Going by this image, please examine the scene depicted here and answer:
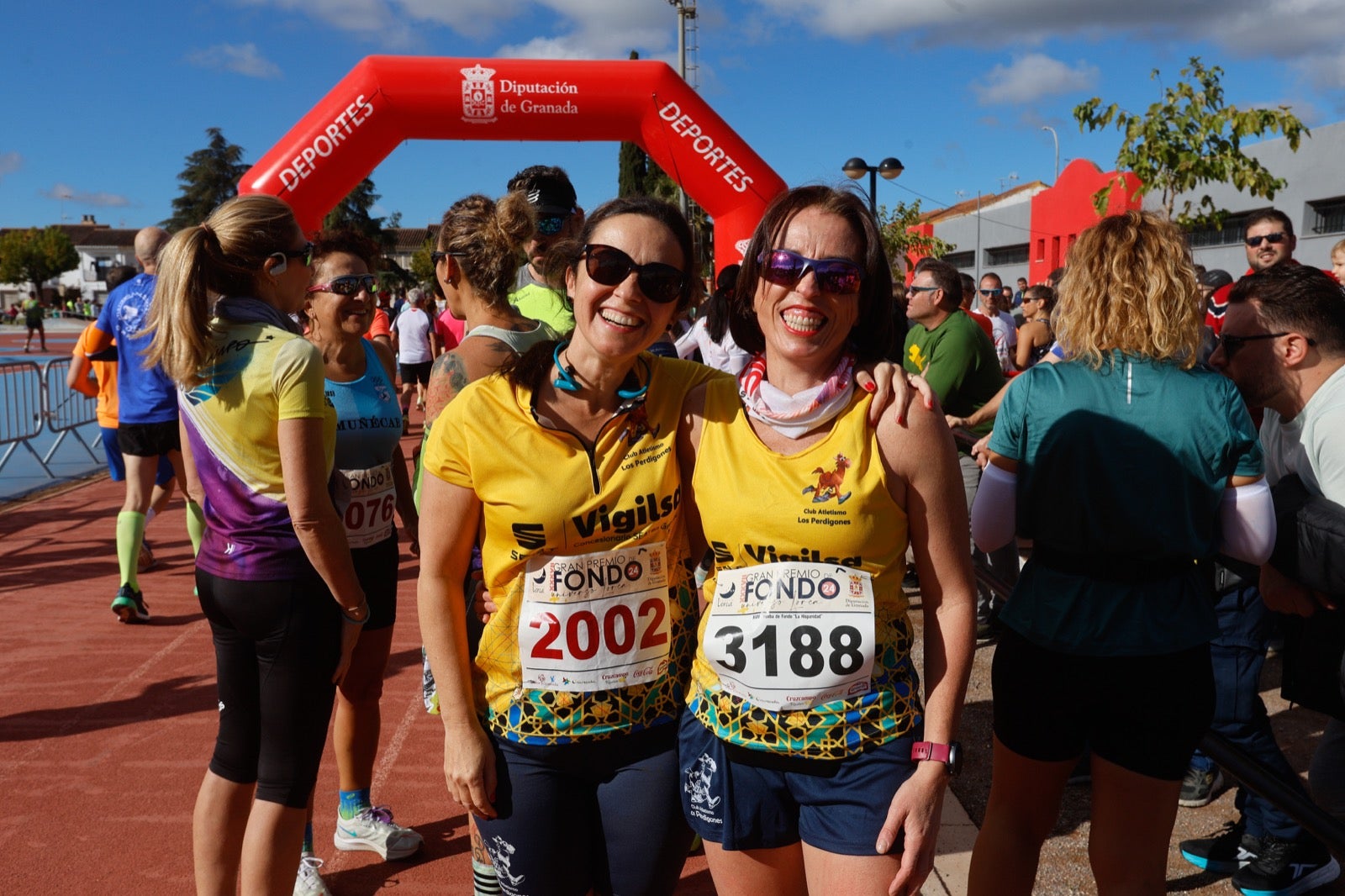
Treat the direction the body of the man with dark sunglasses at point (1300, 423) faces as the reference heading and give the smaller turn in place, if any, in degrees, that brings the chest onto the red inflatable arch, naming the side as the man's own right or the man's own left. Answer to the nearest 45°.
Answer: approximately 45° to the man's own right

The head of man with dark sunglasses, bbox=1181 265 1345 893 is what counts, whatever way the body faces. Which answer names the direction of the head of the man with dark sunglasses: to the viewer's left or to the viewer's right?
to the viewer's left

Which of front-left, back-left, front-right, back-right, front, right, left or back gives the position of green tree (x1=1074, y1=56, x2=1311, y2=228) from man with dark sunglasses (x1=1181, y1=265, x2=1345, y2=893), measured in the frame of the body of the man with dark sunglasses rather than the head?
right

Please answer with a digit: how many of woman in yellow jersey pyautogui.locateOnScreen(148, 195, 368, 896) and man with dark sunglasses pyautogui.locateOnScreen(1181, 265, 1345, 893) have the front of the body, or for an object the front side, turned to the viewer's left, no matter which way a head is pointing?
1

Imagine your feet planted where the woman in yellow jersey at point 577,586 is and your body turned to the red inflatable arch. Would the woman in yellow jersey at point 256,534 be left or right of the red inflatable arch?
left

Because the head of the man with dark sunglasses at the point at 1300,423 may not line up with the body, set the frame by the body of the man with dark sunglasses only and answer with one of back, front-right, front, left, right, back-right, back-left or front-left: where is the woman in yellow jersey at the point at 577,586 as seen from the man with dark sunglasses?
front-left

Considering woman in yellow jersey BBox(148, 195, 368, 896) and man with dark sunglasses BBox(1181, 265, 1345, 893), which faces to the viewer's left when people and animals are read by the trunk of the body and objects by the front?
the man with dark sunglasses

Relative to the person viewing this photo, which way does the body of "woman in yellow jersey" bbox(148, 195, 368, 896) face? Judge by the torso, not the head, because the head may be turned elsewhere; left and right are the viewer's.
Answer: facing away from the viewer and to the right of the viewer

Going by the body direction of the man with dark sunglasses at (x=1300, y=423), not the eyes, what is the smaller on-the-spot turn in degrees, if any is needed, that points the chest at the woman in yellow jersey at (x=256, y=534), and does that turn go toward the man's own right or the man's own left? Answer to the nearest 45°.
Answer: approximately 45° to the man's own left

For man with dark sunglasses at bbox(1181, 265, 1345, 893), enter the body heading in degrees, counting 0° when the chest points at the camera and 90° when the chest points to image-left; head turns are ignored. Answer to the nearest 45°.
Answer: approximately 90°

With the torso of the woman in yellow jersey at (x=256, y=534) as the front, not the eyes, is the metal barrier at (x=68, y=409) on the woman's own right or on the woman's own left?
on the woman's own left
